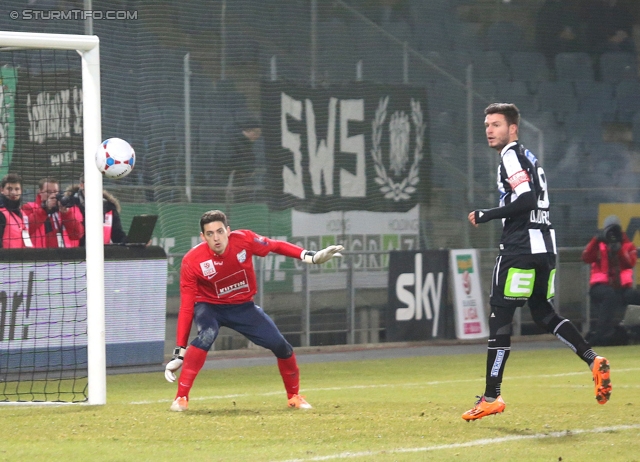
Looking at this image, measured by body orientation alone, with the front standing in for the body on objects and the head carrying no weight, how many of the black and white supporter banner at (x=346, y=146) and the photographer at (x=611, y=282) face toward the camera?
2

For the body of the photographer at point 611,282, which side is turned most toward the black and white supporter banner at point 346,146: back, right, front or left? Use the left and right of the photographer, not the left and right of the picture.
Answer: right

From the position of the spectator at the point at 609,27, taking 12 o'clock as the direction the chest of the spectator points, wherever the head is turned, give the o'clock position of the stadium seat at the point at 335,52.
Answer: The stadium seat is roughly at 2 o'clock from the spectator.

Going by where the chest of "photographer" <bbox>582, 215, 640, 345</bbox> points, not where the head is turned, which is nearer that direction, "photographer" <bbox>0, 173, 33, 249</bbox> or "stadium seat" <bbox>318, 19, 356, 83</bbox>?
the photographer
